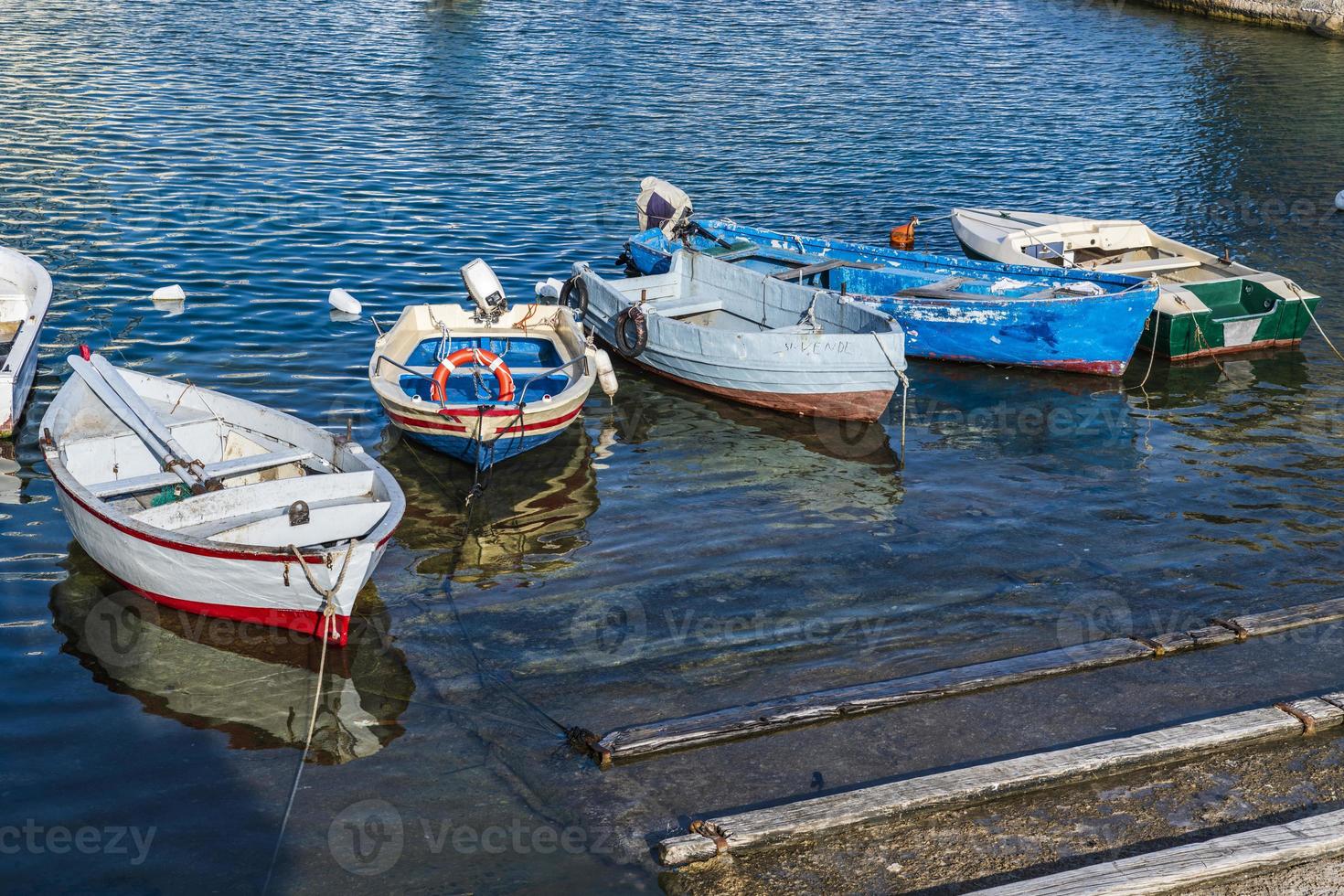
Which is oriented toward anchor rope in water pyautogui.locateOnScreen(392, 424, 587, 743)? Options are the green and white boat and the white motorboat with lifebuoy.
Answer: the white motorboat with lifebuoy

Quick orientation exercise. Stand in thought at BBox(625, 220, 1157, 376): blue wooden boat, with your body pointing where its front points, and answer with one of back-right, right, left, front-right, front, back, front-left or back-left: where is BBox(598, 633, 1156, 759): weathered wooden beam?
front-right

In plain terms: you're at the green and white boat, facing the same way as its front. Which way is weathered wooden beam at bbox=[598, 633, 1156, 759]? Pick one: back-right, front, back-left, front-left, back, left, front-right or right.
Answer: back-left

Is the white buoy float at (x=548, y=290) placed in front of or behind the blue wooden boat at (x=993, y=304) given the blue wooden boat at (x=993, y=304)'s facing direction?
behind

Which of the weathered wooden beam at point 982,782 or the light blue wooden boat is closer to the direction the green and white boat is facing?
the light blue wooden boat

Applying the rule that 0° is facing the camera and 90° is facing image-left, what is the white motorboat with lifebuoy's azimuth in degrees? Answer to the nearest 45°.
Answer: approximately 0°

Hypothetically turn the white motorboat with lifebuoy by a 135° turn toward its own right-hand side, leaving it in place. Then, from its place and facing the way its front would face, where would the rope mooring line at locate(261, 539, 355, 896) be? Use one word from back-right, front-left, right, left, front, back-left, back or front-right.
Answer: back-left

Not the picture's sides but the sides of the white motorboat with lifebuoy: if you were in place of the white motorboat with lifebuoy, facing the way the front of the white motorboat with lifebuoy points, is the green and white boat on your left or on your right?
on your left

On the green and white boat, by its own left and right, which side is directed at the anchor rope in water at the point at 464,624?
left

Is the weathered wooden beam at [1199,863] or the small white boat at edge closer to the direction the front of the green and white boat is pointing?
the small white boat at edge

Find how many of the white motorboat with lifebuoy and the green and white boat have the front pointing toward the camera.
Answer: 1

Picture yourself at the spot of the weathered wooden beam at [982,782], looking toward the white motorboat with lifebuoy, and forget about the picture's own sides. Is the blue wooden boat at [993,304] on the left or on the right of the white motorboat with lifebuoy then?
right

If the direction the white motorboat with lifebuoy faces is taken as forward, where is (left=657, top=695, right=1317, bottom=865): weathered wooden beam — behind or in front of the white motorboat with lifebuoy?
in front

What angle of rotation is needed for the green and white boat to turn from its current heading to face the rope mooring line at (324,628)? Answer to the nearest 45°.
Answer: approximately 90° to its left
